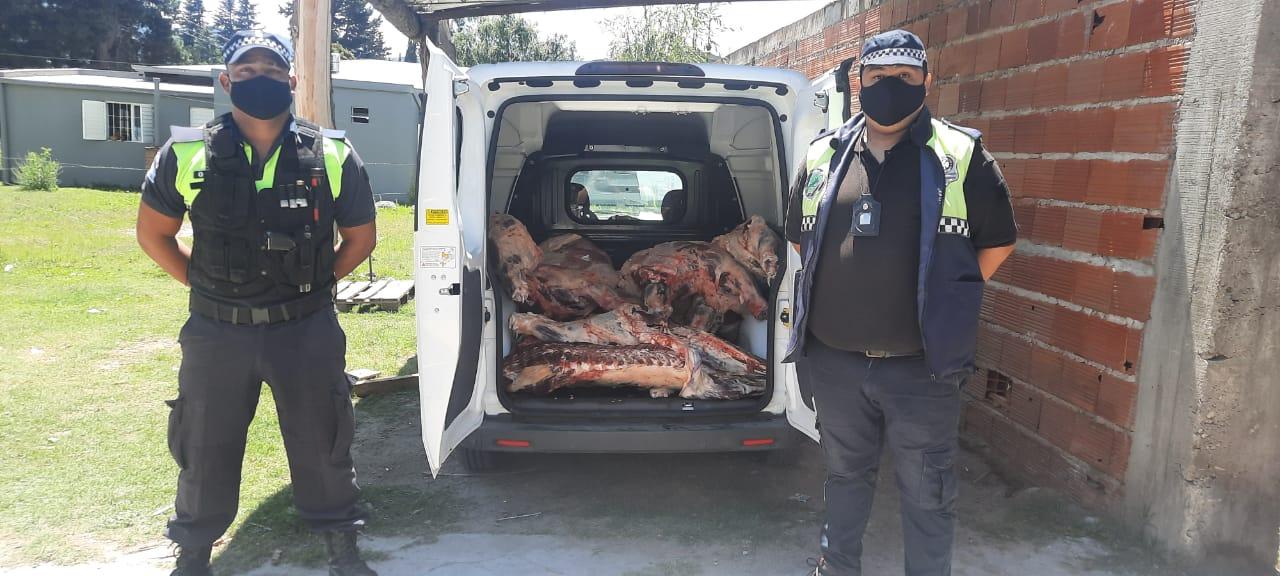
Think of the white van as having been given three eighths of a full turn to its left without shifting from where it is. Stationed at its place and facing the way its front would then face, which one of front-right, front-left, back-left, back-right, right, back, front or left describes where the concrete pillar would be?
back-left

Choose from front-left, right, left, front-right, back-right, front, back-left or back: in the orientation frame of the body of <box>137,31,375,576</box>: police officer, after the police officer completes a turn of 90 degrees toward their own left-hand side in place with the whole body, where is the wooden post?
left

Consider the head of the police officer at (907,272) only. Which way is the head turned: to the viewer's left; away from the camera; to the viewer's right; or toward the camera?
toward the camera

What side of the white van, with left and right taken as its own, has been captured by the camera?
back

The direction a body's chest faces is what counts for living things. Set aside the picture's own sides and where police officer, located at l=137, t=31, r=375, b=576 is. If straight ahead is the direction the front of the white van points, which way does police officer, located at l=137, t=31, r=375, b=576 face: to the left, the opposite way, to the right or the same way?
the opposite way

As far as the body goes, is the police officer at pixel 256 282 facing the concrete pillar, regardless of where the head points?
no

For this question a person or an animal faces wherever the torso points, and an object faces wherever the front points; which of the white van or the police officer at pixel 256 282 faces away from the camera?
the white van

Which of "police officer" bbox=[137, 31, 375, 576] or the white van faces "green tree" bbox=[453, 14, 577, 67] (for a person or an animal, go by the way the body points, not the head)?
the white van

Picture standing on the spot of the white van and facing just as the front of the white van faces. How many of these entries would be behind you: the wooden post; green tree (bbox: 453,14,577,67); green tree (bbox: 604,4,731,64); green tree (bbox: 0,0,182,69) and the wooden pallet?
0

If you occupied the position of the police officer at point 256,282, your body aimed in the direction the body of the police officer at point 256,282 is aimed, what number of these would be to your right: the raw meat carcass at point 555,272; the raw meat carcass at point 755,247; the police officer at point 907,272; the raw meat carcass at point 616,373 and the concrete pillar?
0

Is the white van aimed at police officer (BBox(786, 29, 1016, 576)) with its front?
no

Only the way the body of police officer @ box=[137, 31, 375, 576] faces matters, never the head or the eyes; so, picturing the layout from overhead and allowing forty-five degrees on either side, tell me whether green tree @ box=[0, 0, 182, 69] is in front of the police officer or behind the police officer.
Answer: behind

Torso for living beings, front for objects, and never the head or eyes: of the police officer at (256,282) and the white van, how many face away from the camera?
1

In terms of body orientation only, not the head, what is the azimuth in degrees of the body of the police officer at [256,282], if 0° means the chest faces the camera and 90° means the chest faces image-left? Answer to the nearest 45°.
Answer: approximately 0°

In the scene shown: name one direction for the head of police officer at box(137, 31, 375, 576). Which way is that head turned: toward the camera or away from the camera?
toward the camera
